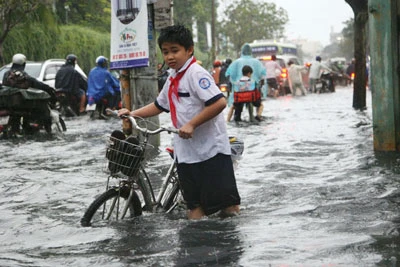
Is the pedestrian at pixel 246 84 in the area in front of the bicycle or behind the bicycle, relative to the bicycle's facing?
behind

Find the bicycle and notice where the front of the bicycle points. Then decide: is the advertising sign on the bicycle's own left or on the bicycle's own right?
on the bicycle's own right

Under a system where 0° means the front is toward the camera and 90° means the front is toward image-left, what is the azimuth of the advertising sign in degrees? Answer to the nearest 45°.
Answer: approximately 0°

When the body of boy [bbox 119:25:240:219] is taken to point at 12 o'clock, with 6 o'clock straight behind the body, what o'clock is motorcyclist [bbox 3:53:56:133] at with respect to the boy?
The motorcyclist is roughly at 4 o'clock from the boy.

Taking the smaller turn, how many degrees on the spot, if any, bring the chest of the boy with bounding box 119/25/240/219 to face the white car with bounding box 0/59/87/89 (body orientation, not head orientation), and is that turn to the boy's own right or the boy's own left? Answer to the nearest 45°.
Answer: approximately 135° to the boy's own right

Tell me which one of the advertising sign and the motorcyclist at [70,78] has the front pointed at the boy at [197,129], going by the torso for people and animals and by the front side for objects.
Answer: the advertising sign

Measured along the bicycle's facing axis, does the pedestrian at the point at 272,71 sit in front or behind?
behind

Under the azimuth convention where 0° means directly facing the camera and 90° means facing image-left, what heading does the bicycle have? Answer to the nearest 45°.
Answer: approximately 45°
